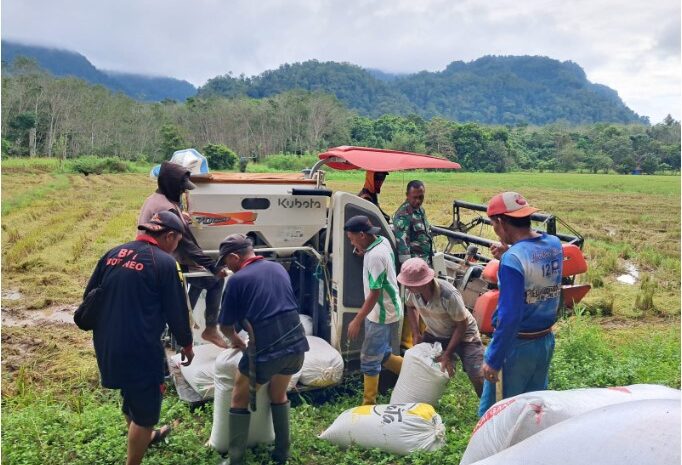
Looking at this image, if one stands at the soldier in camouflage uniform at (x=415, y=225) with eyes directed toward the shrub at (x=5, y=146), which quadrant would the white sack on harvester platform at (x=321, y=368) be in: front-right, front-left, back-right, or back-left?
back-left

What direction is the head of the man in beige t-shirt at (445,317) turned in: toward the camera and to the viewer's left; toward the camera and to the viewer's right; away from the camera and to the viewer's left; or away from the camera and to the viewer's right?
toward the camera and to the viewer's left

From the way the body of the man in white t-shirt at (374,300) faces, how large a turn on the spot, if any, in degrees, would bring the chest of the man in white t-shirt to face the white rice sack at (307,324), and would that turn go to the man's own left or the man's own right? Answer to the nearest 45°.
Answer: approximately 45° to the man's own right

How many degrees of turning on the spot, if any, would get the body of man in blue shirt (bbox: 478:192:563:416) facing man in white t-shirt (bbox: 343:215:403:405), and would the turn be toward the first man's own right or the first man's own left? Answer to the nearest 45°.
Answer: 0° — they already face them

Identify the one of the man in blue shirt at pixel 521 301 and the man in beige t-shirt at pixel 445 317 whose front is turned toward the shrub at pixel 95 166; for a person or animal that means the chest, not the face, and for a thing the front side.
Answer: the man in blue shirt

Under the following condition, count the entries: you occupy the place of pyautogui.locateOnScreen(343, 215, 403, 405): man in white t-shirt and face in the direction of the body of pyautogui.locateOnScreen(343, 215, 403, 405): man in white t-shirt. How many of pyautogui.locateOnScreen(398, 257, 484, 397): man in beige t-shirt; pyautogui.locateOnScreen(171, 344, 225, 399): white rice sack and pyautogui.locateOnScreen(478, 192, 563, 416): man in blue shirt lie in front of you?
1

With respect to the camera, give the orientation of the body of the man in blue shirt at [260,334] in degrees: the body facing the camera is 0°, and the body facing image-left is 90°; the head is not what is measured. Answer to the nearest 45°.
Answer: approximately 135°

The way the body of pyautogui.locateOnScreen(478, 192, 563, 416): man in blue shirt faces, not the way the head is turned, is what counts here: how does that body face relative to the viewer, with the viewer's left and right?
facing away from the viewer and to the left of the viewer

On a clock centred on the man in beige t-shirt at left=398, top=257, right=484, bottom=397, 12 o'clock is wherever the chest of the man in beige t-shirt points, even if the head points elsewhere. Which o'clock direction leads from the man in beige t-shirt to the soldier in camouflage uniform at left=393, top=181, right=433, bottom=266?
The soldier in camouflage uniform is roughly at 4 o'clock from the man in beige t-shirt.

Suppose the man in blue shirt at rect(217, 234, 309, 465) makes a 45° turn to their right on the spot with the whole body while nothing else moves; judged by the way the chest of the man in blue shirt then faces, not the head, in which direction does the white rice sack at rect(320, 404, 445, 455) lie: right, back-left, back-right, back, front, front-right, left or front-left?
right

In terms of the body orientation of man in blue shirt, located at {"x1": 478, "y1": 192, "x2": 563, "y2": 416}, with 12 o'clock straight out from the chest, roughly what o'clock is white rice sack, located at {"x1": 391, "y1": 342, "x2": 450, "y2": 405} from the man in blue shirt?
The white rice sack is roughly at 12 o'clock from the man in blue shirt.

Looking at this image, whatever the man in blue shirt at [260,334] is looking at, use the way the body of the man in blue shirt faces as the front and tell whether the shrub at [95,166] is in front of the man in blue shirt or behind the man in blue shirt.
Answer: in front

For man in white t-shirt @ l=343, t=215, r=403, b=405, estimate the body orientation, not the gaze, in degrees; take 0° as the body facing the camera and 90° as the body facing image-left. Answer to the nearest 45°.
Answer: approximately 90°

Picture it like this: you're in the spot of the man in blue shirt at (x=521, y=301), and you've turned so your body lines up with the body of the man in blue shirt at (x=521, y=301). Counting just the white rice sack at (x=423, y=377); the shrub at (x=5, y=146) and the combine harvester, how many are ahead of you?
3
